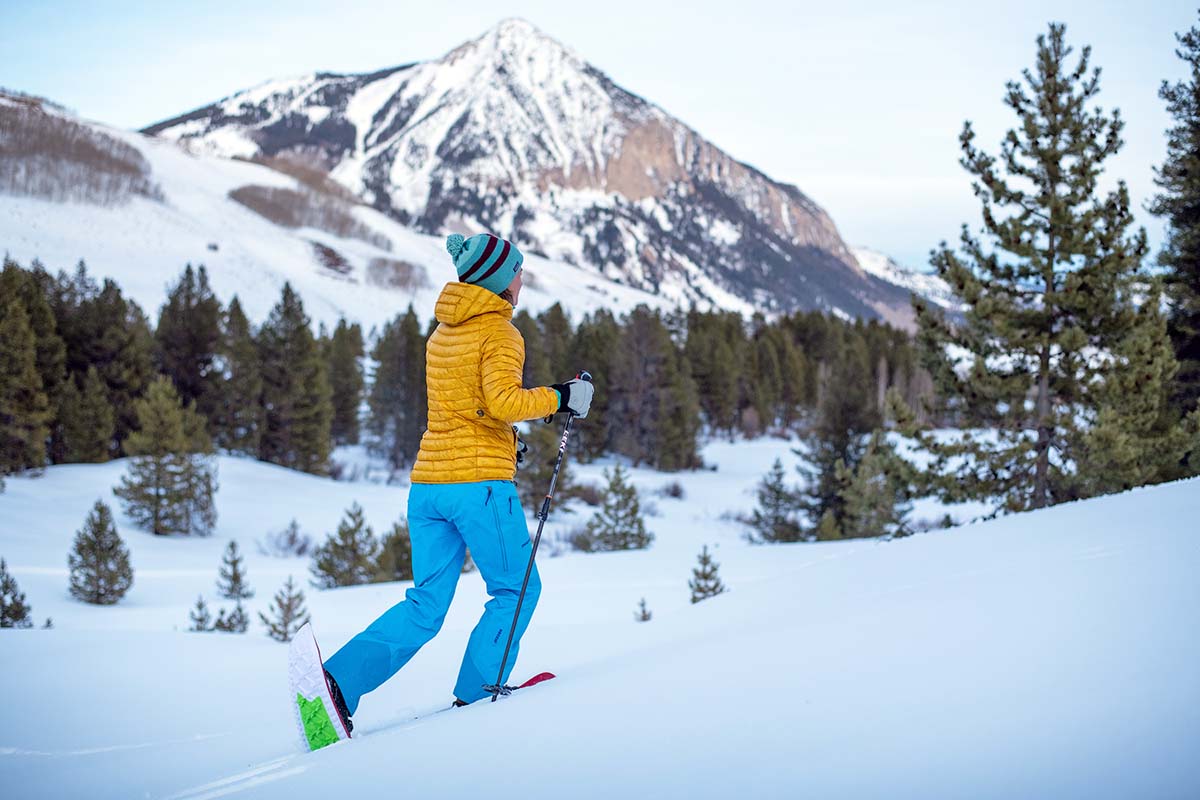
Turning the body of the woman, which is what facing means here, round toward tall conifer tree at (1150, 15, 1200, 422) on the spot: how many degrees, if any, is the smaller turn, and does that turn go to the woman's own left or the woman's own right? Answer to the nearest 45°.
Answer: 0° — they already face it

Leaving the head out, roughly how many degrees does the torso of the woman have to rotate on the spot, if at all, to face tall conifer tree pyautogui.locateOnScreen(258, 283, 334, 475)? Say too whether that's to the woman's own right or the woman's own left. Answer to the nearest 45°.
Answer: approximately 45° to the woman's own left

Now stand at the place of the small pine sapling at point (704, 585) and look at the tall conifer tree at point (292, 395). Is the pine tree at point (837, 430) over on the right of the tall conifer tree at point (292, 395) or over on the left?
right

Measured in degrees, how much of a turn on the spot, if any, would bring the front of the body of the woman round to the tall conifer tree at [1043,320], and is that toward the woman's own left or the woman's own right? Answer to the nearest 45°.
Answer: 0° — they already face it

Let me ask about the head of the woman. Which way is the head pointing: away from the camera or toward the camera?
away from the camera

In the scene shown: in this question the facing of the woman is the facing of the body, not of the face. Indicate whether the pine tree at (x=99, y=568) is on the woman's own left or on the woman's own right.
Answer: on the woman's own left

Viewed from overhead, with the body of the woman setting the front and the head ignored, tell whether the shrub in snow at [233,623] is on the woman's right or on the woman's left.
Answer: on the woman's left

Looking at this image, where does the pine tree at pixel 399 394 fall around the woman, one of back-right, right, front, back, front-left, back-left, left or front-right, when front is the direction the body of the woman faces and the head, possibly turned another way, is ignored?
front-left

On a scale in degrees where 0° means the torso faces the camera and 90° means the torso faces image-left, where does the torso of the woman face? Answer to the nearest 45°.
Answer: approximately 225°

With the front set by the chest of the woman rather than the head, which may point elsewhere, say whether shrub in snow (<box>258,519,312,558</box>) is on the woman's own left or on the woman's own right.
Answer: on the woman's own left

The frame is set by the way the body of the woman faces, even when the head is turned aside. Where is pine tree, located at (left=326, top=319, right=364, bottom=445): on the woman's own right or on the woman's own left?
on the woman's own left
